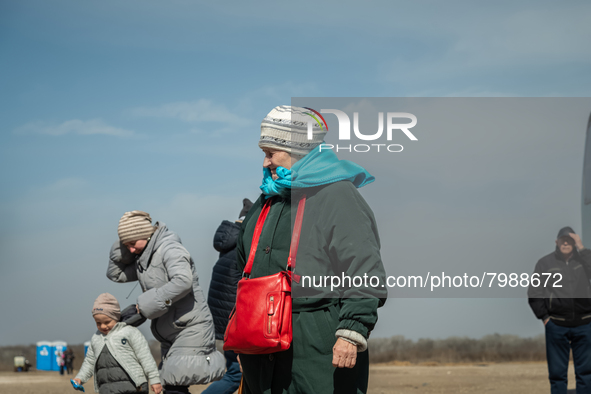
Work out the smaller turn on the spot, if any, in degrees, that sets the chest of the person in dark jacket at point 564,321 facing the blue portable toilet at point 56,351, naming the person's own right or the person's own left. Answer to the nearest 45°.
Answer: approximately 135° to the person's own right

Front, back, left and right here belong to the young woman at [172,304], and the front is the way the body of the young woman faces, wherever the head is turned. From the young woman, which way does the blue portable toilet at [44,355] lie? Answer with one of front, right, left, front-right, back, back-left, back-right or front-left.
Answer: back-right

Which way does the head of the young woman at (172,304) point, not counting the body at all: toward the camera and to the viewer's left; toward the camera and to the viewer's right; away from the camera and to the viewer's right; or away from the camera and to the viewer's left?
toward the camera and to the viewer's left

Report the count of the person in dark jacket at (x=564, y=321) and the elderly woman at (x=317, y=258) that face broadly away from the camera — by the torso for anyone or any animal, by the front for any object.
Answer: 0

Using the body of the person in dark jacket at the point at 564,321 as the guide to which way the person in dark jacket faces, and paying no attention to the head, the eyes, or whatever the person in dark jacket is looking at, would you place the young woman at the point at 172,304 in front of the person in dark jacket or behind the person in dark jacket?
in front

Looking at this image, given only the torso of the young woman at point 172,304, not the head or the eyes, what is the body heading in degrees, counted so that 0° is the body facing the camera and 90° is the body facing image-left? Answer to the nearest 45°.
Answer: approximately 45°

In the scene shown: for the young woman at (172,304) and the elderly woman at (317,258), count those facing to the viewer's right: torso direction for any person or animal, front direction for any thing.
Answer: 0

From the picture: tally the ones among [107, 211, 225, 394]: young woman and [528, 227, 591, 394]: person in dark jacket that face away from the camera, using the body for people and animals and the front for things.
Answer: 0
